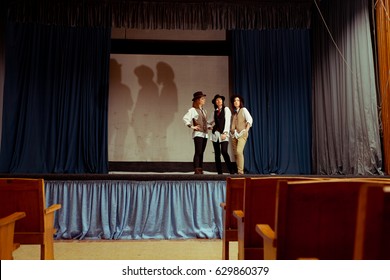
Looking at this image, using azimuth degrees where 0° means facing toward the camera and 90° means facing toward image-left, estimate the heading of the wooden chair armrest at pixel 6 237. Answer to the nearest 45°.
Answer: approximately 225°

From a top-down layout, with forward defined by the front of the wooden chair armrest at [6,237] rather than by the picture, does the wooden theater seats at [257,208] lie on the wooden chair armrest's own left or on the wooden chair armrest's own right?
on the wooden chair armrest's own right

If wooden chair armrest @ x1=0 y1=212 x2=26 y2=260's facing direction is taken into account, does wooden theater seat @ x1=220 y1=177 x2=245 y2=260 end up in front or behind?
in front

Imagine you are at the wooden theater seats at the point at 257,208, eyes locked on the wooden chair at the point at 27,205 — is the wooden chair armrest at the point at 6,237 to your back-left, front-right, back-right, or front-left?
front-left

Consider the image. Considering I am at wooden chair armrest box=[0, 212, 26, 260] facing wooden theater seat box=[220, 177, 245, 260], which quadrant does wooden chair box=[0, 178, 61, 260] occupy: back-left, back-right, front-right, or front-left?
front-left

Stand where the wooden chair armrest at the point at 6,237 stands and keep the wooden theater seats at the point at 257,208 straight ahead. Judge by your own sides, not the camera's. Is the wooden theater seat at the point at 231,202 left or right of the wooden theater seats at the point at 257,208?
left
